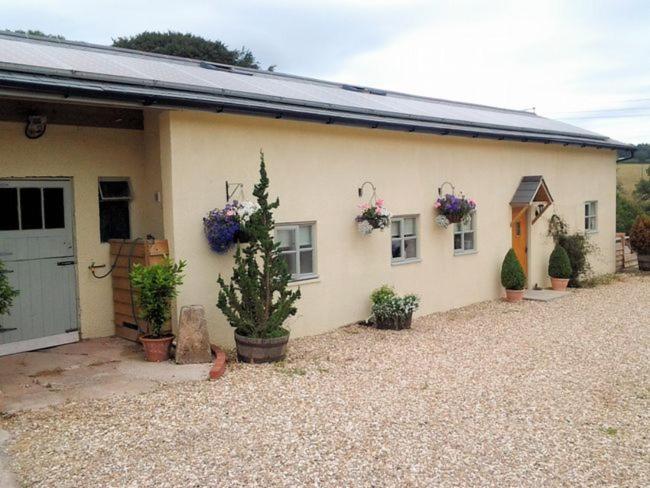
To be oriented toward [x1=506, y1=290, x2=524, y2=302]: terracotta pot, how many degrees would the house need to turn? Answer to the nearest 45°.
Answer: approximately 90° to its left

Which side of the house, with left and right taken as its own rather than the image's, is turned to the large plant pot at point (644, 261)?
left

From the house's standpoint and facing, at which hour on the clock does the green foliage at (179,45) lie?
The green foliage is roughly at 7 o'clock from the house.

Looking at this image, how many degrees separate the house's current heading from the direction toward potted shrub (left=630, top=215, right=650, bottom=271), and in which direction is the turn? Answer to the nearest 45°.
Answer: approximately 90° to its left

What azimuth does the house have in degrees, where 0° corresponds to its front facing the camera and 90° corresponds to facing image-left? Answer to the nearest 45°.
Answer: approximately 315°

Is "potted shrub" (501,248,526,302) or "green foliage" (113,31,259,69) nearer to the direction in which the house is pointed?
the potted shrub
